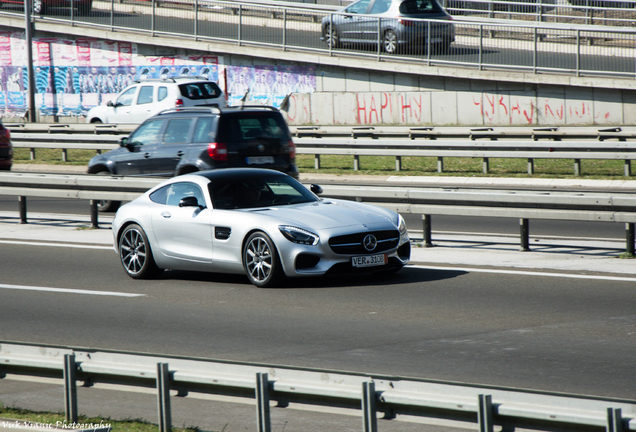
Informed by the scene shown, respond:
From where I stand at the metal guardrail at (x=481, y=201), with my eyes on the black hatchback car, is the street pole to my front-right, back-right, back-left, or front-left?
front-right

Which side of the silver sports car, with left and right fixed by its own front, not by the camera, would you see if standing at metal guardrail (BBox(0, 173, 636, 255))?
left

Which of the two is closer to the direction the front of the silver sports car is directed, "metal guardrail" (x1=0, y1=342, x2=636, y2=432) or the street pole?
the metal guardrail

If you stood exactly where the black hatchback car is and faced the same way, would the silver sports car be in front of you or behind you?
behind

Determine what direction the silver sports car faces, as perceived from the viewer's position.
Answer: facing the viewer and to the right of the viewer

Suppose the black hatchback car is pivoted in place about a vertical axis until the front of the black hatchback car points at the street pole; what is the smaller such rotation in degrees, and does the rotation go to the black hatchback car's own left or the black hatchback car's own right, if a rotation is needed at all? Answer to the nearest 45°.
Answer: approximately 45° to the black hatchback car's own right

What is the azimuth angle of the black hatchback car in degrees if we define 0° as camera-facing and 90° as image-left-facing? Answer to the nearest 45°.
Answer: approximately 135°

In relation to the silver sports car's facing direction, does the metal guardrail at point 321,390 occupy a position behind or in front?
in front

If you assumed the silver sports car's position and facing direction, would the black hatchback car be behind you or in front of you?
behind

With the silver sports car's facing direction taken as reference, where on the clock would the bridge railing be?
The bridge railing is roughly at 8 o'clock from the silver sports car.

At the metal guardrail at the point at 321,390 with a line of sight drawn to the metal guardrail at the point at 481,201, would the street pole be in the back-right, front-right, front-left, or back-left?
front-left

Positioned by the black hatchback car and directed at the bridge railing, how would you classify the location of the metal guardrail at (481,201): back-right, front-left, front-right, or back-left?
back-right

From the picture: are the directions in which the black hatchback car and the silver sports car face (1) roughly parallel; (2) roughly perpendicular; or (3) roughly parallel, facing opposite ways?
roughly parallel, facing opposite ways

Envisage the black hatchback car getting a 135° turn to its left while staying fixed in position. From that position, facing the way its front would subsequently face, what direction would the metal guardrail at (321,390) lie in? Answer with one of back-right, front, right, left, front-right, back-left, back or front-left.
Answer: front

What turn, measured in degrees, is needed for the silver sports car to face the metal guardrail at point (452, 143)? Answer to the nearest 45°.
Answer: approximately 135° to its left
